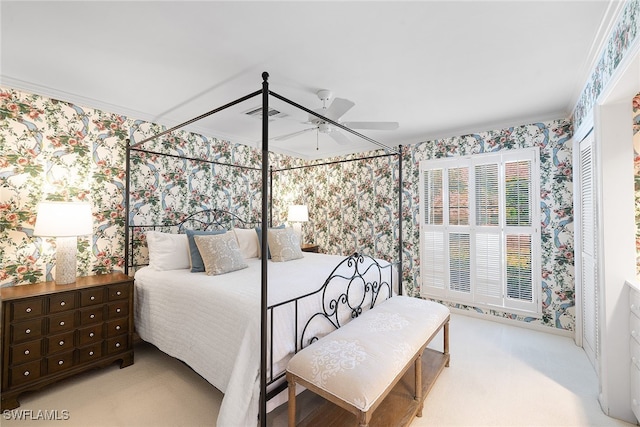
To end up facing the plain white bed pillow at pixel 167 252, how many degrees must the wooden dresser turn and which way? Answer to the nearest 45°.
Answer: approximately 45° to its left

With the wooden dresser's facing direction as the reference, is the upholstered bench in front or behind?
in front

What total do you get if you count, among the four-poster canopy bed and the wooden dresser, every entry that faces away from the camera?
0

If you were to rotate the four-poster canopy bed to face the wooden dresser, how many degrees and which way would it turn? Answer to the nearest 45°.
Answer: approximately 135° to its right

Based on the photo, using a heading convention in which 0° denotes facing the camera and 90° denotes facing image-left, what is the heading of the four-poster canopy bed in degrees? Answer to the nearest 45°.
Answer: approximately 315°

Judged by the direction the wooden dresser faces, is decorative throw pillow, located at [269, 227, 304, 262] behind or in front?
in front

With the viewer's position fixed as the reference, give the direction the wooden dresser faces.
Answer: facing the viewer and to the right of the viewer

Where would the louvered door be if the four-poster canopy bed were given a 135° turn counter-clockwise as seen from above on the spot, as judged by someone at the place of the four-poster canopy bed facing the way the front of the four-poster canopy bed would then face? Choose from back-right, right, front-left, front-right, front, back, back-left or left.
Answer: right
